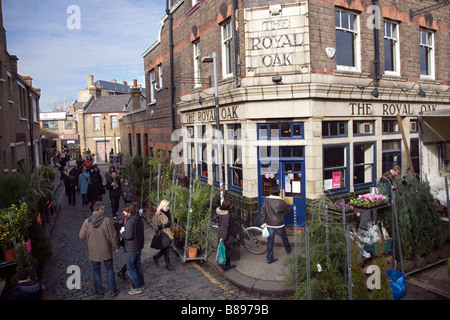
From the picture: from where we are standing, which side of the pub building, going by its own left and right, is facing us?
front

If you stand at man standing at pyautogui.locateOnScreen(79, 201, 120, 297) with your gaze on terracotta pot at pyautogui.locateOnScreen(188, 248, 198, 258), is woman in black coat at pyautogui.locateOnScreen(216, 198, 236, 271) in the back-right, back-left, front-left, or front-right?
front-right

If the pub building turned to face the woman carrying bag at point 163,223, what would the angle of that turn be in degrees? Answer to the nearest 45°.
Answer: approximately 45° to its right

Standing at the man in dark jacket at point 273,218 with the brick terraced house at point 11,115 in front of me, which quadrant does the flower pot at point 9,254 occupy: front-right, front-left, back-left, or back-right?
front-left

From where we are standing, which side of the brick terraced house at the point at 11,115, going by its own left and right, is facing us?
right

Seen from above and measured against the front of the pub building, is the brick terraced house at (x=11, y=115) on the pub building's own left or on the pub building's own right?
on the pub building's own right

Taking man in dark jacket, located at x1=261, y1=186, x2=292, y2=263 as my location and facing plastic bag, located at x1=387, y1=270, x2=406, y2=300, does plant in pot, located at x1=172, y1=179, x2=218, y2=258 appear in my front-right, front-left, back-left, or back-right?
back-right

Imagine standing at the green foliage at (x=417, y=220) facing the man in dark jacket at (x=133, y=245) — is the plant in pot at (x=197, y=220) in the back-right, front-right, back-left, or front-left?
front-right

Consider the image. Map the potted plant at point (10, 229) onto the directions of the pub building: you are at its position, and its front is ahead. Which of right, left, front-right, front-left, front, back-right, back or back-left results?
front-right

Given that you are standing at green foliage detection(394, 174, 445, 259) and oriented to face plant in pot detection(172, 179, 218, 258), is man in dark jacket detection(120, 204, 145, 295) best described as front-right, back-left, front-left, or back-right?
front-left

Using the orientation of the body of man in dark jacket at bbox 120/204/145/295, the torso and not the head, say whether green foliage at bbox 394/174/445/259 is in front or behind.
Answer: behind
